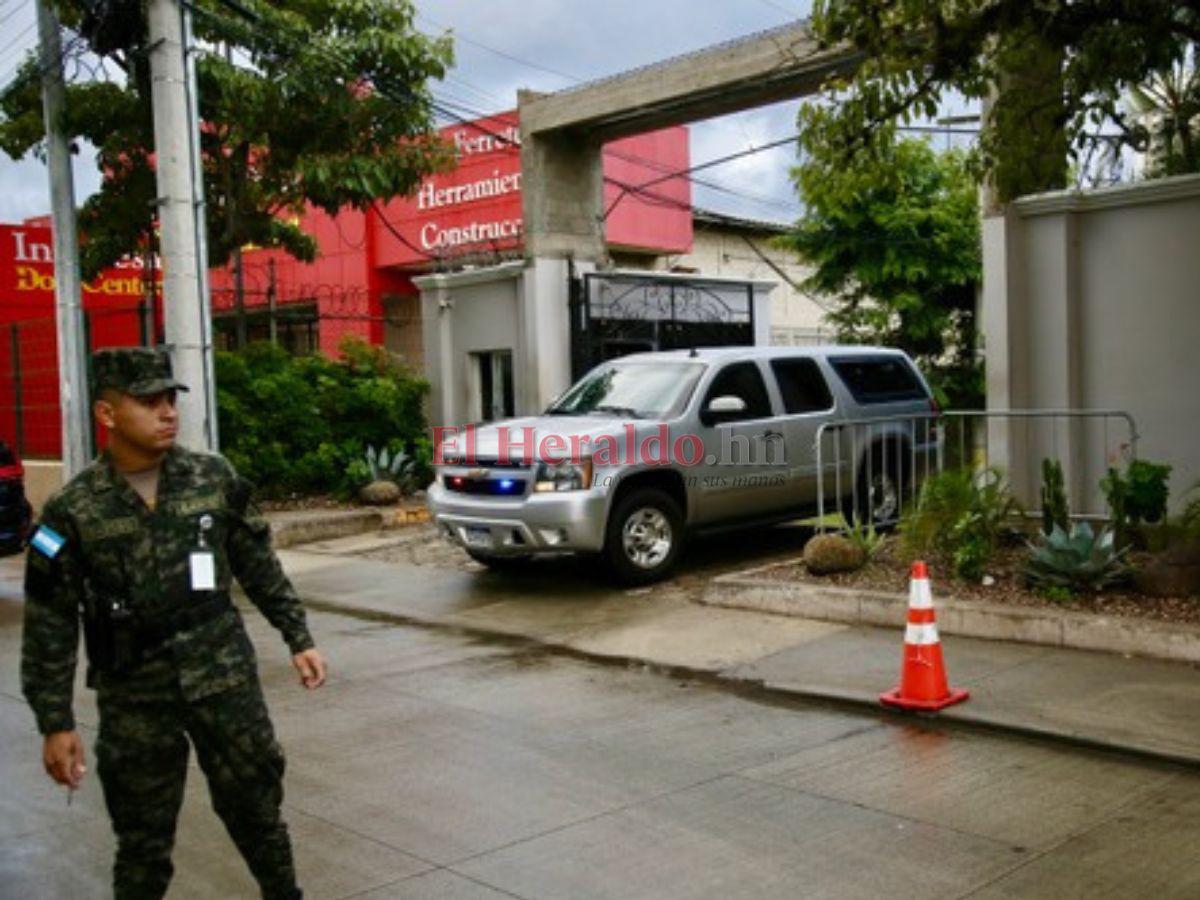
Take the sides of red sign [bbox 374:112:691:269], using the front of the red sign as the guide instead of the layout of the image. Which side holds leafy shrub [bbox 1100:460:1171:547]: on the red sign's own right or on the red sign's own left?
on the red sign's own left

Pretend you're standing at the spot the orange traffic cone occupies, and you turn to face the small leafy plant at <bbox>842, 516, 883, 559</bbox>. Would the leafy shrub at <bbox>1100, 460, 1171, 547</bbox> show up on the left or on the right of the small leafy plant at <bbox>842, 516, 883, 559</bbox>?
right

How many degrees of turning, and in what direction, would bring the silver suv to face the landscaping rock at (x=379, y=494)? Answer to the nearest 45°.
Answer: approximately 90° to its right

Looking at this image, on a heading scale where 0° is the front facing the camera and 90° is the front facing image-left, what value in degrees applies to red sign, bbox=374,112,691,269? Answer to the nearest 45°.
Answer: approximately 45°

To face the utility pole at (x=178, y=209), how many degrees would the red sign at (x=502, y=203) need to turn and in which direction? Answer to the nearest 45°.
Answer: approximately 45° to its left

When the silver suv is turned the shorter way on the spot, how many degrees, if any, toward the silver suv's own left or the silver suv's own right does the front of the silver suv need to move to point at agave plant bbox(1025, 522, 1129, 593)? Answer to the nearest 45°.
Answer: approximately 90° to the silver suv's own left

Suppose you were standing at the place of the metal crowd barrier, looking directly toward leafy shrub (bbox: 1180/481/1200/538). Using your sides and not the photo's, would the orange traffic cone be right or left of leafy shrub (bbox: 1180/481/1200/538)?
right
